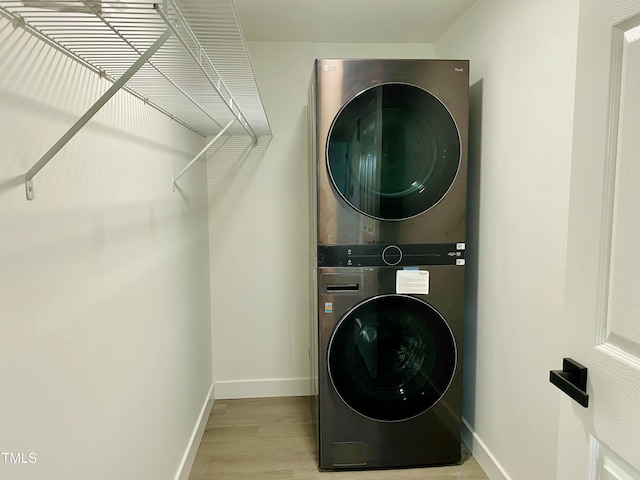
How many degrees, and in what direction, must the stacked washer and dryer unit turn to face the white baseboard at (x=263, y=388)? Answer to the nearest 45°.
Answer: approximately 135° to its right

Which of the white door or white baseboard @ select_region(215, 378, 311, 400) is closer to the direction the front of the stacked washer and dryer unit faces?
the white door

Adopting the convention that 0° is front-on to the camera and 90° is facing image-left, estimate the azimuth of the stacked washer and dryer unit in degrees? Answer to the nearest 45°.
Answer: approximately 0°

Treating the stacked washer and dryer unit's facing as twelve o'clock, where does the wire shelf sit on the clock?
The wire shelf is roughly at 1 o'clock from the stacked washer and dryer unit.

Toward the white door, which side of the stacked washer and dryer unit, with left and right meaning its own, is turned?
front
